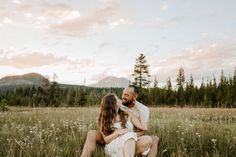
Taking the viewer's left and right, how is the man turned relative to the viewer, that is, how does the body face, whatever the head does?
facing the viewer and to the left of the viewer

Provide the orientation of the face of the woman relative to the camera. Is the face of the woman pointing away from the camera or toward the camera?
away from the camera

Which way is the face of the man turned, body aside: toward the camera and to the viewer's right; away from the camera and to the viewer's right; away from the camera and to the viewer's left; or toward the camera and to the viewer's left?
toward the camera and to the viewer's left
